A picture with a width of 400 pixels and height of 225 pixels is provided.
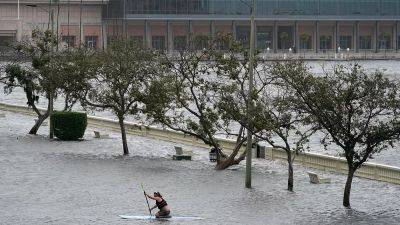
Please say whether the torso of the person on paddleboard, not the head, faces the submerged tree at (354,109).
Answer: no

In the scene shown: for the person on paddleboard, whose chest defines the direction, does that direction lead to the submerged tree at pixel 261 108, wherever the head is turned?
no
